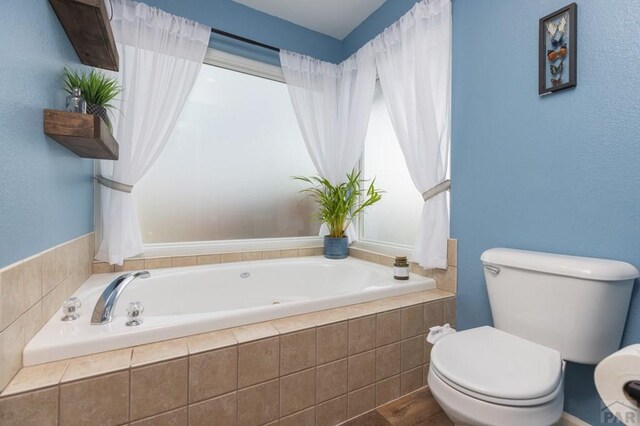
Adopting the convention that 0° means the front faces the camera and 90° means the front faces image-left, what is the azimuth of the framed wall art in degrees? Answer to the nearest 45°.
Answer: approximately 45°

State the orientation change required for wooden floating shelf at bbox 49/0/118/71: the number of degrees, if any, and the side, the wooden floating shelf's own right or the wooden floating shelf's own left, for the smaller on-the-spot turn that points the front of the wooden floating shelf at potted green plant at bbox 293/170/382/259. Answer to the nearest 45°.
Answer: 0° — it already faces it

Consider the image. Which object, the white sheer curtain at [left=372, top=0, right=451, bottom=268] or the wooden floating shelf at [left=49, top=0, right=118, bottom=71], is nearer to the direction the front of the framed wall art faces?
the wooden floating shelf

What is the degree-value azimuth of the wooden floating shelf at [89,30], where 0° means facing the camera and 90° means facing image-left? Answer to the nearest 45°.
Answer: approximately 270°

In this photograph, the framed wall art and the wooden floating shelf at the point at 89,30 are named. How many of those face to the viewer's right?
1

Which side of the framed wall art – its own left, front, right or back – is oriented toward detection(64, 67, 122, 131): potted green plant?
front

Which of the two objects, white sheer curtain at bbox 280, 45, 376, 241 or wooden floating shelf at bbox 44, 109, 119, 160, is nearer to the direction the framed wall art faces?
the wooden floating shelf

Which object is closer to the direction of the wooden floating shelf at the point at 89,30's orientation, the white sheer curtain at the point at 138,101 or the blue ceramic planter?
the blue ceramic planter

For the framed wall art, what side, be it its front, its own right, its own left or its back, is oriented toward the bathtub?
front
